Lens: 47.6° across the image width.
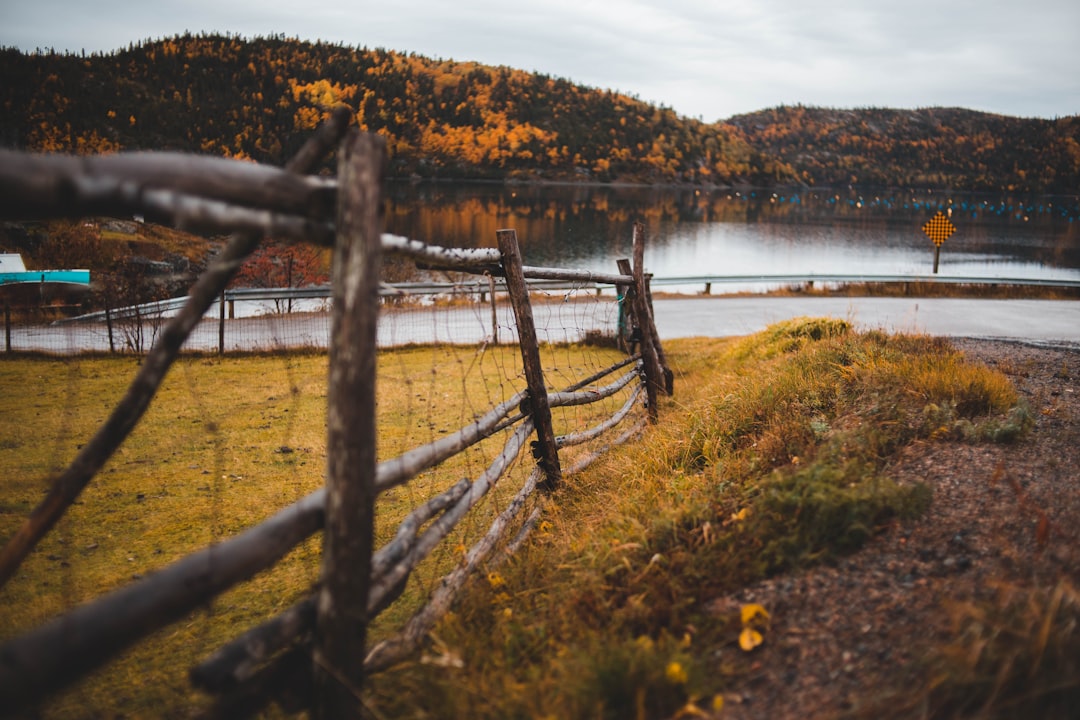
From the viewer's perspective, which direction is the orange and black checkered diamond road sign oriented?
toward the camera

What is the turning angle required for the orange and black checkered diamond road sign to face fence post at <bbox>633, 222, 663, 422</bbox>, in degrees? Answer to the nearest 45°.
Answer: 0° — it already faces it

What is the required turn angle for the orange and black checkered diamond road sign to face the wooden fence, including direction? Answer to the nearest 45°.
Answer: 0° — it already faces it

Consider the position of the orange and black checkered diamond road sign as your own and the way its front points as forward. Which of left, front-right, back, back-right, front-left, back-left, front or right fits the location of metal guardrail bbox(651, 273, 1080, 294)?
front

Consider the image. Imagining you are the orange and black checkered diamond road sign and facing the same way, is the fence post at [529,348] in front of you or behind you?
in front

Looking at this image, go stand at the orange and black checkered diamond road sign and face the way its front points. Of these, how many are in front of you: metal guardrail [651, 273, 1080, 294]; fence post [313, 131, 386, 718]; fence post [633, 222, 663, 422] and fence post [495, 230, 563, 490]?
4

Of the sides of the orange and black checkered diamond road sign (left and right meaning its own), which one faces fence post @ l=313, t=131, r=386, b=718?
front
